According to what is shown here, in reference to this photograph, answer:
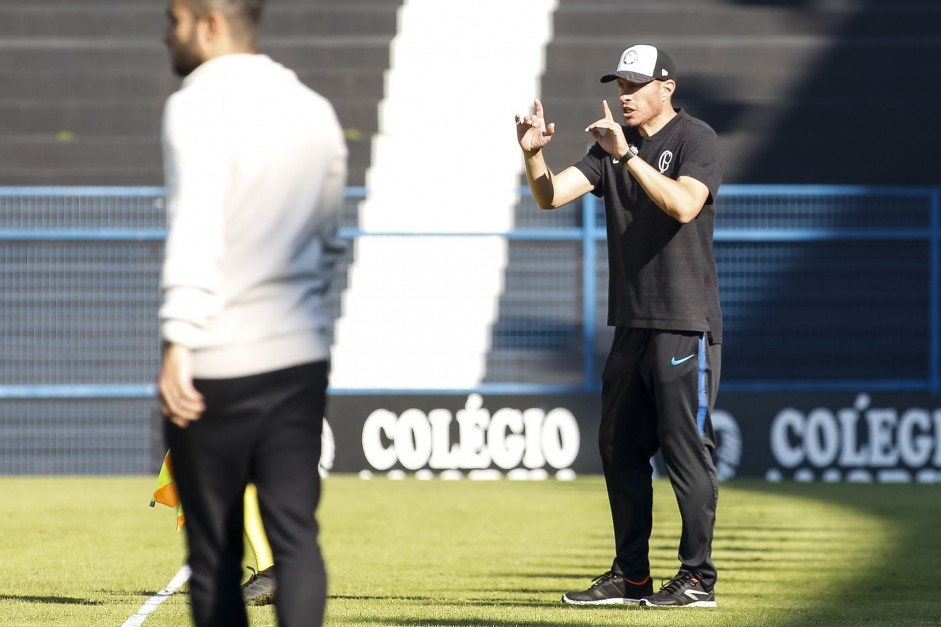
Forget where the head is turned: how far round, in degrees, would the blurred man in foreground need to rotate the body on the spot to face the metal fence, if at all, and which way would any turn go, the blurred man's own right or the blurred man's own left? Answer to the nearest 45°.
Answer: approximately 45° to the blurred man's own right

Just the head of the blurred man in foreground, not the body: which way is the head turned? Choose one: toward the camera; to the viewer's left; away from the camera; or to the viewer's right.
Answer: to the viewer's left

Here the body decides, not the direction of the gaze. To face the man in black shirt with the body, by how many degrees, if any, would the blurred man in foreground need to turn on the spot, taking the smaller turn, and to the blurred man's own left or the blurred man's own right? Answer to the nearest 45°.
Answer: approximately 90° to the blurred man's own right

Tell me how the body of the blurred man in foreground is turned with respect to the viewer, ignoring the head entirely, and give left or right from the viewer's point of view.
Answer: facing away from the viewer and to the left of the viewer

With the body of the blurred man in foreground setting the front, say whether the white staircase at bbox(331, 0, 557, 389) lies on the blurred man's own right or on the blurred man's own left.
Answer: on the blurred man's own right

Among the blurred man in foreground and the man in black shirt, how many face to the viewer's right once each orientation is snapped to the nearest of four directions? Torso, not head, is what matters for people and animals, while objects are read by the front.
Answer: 0

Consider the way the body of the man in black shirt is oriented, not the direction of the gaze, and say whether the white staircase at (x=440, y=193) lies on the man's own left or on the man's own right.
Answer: on the man's own right

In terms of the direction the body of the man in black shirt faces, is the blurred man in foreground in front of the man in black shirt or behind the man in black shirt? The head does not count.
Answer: in front
